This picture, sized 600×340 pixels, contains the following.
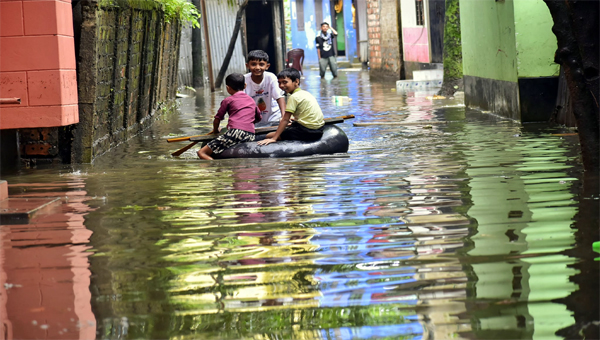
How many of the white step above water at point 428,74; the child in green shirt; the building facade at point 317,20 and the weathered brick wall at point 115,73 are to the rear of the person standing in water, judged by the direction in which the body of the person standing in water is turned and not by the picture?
1

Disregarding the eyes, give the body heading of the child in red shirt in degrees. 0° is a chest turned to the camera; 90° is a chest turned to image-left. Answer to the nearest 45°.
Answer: approximately 135°

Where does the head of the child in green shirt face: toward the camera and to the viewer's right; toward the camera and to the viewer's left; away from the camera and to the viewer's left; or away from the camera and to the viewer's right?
toward the camera and to the viewer's left

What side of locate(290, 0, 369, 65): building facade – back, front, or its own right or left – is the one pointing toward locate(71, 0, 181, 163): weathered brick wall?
front

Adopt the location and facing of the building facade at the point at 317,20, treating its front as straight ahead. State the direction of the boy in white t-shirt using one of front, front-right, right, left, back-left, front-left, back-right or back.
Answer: front

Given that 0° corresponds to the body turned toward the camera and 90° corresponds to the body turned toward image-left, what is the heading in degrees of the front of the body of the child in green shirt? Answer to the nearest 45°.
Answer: approximately 90°

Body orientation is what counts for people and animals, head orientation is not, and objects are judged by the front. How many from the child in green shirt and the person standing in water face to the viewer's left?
1

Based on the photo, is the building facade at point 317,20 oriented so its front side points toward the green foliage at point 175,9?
yes

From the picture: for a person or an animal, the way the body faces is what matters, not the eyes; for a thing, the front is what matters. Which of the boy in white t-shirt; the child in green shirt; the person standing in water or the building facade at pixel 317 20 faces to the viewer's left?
the child in green shirt

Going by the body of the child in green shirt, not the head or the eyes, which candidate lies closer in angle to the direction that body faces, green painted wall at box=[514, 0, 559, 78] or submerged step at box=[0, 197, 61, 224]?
the submerged step

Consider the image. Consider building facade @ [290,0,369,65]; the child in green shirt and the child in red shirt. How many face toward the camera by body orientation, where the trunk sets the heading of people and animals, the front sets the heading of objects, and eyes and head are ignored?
1

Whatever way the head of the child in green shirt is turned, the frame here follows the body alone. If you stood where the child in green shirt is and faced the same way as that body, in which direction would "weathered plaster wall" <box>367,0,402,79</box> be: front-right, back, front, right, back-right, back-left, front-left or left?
right

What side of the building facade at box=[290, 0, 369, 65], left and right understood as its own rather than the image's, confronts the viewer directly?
front

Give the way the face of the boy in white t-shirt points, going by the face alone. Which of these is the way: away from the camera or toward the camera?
toward the camera

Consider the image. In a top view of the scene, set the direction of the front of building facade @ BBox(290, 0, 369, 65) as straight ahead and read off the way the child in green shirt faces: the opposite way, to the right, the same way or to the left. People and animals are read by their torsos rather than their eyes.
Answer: to the right

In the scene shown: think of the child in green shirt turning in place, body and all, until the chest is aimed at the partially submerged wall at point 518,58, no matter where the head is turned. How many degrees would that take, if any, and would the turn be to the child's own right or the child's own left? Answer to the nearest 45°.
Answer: approximately 135° to the child's own right

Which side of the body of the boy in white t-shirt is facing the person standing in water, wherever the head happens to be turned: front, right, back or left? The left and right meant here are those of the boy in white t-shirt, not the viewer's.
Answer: back

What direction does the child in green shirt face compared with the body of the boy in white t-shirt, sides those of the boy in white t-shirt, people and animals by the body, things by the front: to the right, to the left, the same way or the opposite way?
to the right
